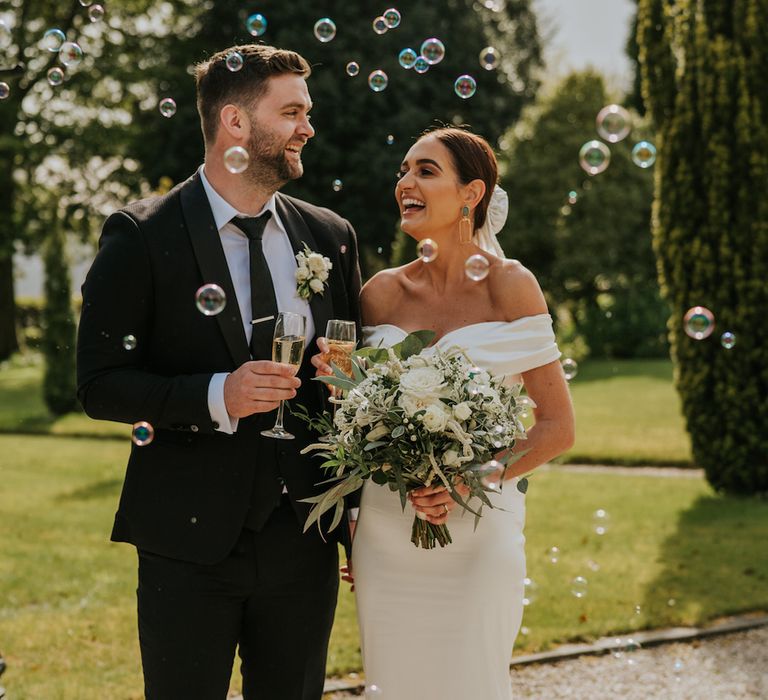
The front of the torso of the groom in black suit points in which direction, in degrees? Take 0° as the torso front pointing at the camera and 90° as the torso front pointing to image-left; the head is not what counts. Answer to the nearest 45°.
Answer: approximately 315°

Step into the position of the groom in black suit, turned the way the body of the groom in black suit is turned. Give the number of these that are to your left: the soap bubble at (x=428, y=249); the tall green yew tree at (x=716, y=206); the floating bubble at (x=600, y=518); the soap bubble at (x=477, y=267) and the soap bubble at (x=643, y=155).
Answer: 5

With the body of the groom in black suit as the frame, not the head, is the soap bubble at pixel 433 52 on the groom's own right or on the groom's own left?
on the groom's own left

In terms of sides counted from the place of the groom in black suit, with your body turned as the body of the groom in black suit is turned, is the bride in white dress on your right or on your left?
on your left

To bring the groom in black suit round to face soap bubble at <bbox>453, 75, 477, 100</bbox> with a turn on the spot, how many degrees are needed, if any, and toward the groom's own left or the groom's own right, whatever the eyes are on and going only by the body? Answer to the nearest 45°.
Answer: approximately 90° to the groom's own left

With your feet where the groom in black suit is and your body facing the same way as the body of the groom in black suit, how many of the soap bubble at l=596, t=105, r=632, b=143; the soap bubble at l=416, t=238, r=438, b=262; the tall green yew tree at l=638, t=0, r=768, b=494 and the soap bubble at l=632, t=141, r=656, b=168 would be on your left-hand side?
4

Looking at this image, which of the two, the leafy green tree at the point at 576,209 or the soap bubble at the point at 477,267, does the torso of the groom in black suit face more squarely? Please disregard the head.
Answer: the soap bubble

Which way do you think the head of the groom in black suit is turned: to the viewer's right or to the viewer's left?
to the viewer's right

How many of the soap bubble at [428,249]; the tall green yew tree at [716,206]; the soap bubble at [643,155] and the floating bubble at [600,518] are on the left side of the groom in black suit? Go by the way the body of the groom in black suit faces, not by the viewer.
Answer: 4

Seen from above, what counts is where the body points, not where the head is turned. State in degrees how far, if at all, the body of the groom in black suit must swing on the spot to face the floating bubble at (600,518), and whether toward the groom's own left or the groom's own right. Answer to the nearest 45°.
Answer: approximately 90° to the groom's own left

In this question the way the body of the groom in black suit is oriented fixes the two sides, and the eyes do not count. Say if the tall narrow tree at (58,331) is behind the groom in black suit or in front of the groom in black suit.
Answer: behind

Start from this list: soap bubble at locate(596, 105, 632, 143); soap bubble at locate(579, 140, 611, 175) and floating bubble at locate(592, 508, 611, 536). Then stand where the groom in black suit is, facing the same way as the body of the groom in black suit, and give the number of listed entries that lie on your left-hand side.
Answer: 3

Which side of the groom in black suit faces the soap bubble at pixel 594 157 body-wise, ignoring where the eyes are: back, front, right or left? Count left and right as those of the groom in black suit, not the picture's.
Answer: left

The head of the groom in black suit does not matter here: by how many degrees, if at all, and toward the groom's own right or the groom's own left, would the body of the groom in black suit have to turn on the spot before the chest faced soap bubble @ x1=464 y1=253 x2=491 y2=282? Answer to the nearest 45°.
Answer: approximately 90° to the groom's own left
